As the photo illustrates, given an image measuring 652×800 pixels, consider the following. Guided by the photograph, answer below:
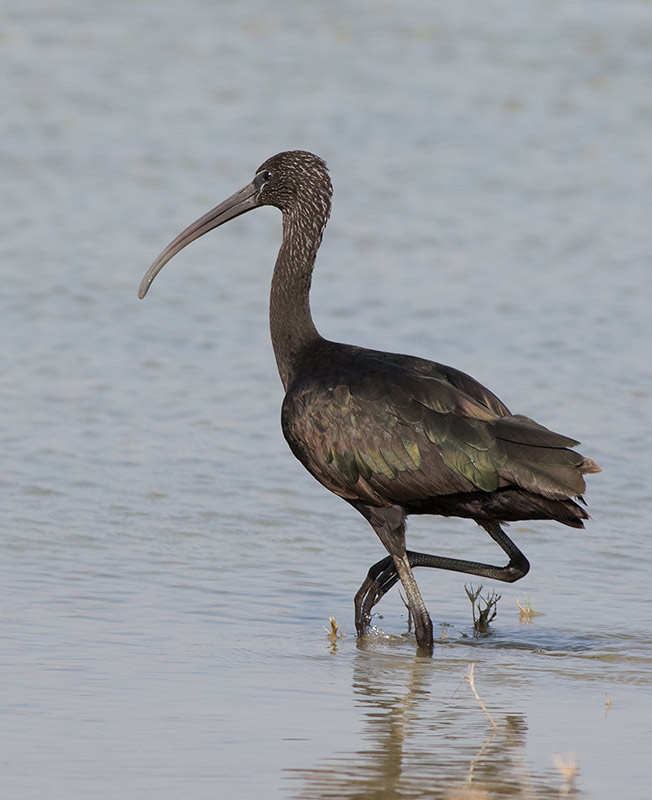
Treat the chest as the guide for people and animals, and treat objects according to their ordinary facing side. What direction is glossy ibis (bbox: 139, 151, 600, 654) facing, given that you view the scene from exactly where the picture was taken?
facing to the left of the viewer
